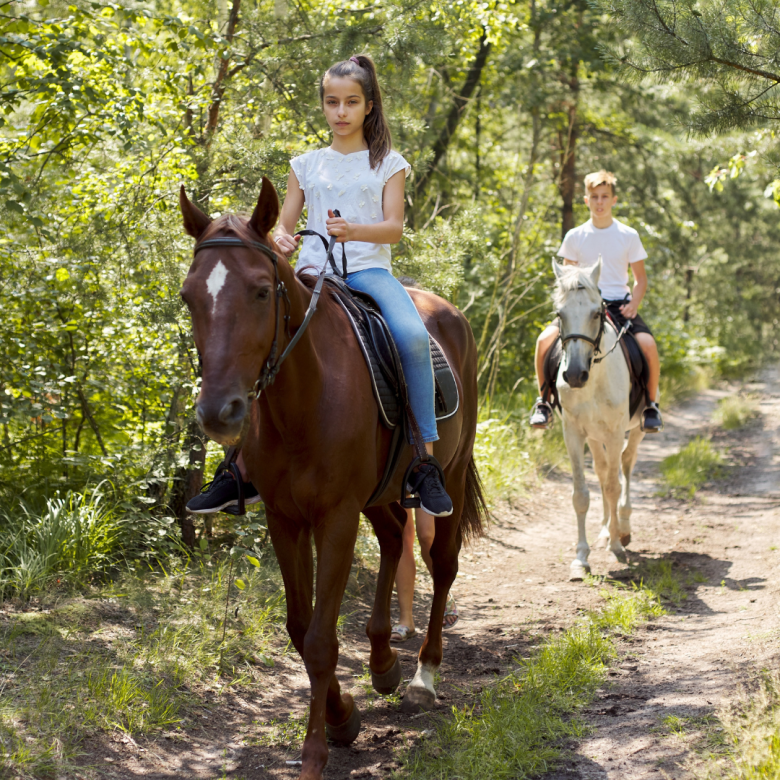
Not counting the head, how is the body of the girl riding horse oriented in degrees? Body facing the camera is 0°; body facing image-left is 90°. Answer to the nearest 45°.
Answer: approximately 45°

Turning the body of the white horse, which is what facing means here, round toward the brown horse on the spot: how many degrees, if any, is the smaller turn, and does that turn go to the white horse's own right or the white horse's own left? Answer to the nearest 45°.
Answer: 0° — it already faces it

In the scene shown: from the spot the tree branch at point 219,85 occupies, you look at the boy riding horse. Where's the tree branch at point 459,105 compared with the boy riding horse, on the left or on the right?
left

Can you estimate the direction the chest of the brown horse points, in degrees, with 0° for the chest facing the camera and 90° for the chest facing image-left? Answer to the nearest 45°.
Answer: approximately 45°

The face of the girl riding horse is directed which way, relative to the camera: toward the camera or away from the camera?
toward the camera

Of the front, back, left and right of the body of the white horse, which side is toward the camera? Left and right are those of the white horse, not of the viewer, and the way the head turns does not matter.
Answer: front

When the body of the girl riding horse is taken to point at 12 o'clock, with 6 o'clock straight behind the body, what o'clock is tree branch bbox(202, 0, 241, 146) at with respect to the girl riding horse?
The tree branch is roughly at 4 o'clock from the girl riding horse.

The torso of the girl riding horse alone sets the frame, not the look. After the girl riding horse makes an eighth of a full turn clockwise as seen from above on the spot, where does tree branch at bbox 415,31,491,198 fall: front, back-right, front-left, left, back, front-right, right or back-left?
right

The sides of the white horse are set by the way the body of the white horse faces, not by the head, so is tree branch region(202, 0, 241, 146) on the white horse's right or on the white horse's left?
on the white horse's right

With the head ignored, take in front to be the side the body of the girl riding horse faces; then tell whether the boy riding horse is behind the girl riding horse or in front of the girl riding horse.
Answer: behind

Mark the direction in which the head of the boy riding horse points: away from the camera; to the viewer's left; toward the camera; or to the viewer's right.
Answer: toward the camera
